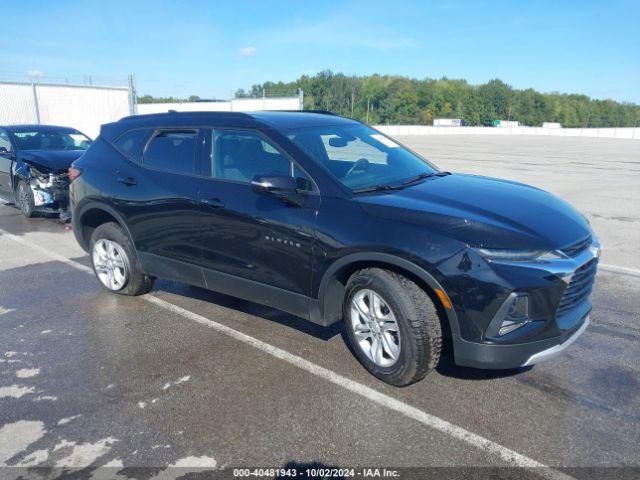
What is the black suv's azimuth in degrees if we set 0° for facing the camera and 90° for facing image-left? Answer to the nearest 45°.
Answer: approximately 315°

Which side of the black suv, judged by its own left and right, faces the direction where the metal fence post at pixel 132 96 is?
back

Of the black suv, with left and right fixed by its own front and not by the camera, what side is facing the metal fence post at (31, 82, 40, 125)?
back
